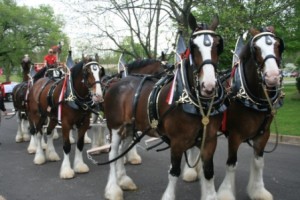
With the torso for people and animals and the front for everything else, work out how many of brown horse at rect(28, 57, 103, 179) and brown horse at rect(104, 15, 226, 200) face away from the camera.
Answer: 0

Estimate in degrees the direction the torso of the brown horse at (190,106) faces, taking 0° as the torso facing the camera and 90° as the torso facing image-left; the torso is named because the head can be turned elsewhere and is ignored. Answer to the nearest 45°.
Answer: approximately 315°

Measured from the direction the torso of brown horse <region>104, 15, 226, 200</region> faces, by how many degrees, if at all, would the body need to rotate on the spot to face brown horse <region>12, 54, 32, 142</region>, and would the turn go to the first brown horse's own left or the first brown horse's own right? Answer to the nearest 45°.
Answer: approximately 180°

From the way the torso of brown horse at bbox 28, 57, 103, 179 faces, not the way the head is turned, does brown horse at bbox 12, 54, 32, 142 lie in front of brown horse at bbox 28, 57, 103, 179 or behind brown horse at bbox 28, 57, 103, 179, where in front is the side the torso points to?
behind

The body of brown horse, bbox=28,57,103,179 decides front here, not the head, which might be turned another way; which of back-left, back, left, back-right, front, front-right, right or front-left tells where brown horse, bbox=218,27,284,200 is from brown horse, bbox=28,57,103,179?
front

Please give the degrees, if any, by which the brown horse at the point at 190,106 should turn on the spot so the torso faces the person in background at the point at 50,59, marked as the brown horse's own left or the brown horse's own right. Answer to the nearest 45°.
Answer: approximately 180°

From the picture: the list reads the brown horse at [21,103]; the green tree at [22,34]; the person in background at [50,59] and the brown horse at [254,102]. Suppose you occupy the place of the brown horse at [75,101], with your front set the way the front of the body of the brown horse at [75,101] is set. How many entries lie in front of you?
1

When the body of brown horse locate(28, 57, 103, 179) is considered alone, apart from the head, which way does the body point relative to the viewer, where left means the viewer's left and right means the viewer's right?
facing the viewer and to the right of the viewer

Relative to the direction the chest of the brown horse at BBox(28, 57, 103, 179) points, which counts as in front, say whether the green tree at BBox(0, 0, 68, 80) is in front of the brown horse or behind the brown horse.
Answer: behind

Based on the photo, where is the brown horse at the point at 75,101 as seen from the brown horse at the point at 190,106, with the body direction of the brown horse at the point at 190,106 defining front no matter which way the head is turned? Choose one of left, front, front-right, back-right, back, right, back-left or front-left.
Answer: back
